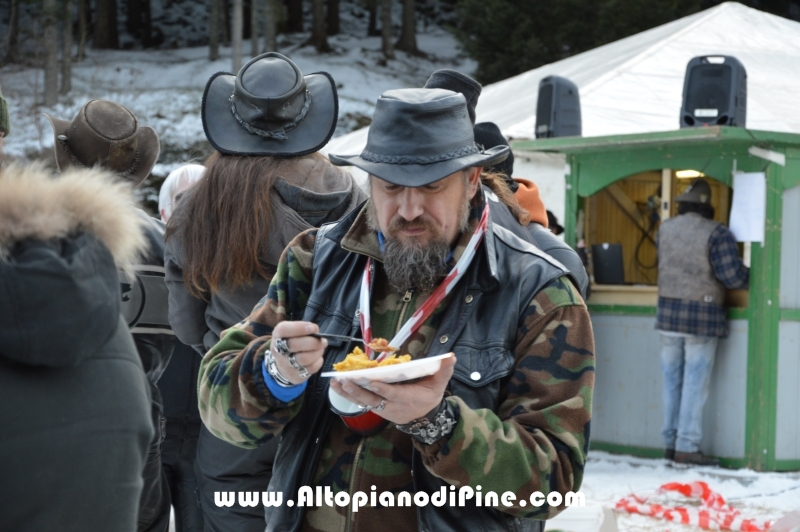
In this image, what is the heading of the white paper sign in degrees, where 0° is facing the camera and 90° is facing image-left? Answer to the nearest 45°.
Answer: approximately 0°

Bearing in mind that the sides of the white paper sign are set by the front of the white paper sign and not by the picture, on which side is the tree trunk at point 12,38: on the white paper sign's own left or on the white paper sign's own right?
on the white paper sign's own right

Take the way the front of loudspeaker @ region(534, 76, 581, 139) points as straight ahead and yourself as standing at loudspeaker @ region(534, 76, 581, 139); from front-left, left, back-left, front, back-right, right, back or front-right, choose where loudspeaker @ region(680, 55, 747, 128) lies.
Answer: left

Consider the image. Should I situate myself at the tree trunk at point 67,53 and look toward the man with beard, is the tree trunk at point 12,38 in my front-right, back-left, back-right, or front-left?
back-right

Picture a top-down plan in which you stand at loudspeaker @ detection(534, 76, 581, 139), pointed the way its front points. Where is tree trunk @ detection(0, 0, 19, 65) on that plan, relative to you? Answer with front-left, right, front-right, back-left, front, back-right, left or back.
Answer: right

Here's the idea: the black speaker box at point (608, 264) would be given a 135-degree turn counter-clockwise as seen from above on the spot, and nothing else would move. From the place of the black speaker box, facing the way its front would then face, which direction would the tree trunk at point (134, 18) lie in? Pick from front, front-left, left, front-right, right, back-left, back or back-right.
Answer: left

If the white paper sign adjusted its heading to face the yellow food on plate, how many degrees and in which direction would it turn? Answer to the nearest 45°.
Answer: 0° — it already faces it

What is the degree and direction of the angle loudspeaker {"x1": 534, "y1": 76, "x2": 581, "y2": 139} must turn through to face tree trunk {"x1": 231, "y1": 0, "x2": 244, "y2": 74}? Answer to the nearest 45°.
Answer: approximately 90° to its right

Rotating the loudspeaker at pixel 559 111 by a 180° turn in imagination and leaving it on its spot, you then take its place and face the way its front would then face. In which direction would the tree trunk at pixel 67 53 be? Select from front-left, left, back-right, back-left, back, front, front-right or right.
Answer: left
